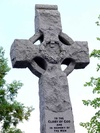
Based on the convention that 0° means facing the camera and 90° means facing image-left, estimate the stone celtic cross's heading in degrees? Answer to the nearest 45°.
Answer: approximately 0°

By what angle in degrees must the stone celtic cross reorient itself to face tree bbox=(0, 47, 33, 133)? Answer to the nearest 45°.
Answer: approximately 180°
